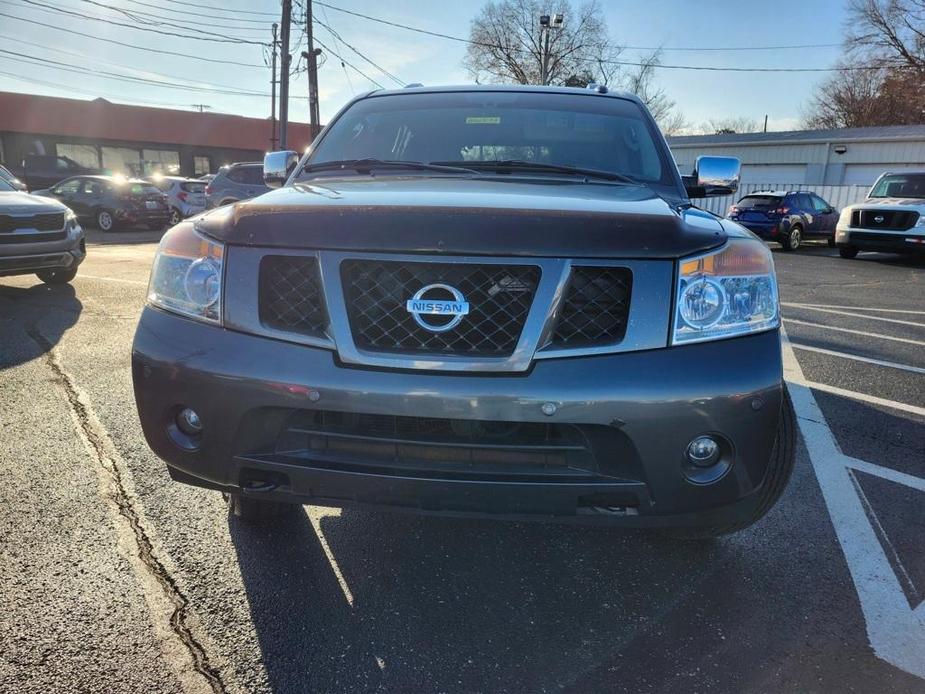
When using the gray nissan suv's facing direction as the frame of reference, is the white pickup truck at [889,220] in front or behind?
behind

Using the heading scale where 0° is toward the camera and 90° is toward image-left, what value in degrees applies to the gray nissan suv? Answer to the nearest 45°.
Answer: approximately 0°

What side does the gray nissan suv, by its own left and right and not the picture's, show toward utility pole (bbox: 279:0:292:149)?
back

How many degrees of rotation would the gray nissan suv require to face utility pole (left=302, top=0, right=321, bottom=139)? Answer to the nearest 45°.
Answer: approximately 180°

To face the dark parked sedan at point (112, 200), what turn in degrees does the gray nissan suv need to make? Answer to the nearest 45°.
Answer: approximately 135° to its right

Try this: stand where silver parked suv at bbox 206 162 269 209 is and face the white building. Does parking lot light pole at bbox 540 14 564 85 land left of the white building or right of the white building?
left
